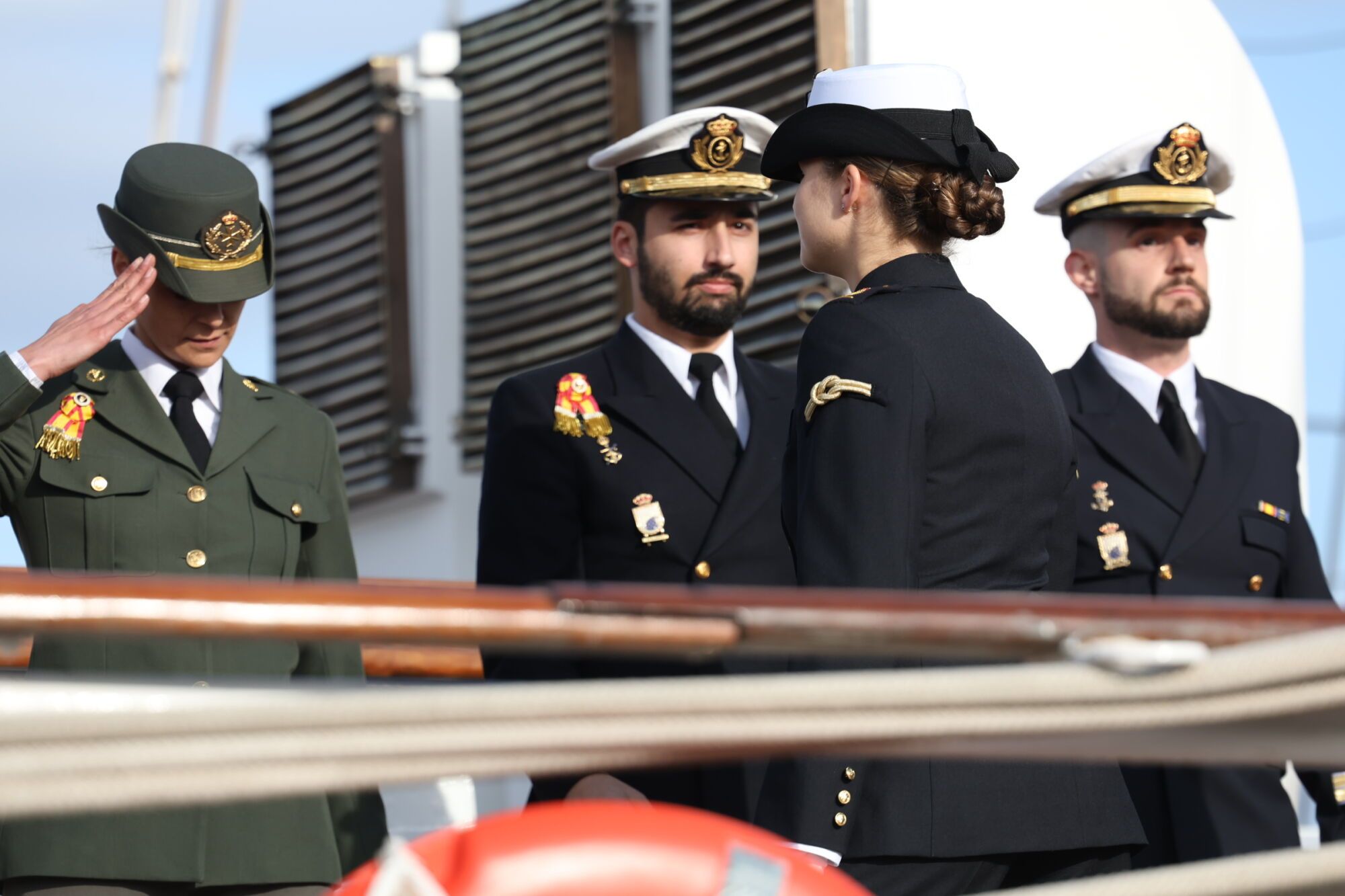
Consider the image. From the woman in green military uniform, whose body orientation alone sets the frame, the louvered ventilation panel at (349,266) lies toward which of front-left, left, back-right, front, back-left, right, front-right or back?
back

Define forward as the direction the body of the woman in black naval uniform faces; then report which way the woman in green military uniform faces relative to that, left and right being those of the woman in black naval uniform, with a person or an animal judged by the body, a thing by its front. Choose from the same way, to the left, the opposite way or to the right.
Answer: the opposite way

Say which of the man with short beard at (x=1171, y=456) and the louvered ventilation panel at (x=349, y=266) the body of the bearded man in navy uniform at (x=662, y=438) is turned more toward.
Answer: the man with short beard

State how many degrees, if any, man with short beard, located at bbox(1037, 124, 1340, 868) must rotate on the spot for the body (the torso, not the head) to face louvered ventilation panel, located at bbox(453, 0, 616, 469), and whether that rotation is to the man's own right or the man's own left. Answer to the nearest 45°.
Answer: approximately 180°

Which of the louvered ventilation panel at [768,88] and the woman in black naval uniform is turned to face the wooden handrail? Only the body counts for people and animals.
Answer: the louvered ventilation panel

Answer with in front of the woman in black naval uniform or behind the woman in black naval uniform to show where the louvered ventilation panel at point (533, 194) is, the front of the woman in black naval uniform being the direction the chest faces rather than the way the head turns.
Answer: in front

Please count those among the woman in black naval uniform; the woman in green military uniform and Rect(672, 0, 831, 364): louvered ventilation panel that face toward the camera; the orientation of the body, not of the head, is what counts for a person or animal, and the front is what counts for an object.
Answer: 2

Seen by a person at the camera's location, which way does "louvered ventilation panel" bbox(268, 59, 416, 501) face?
facing the viewer and to the left of the viewer

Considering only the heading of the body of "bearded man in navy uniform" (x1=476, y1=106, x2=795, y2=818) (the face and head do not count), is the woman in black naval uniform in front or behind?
in front

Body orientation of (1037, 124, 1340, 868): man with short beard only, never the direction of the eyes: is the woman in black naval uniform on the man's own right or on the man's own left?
on the man's own right

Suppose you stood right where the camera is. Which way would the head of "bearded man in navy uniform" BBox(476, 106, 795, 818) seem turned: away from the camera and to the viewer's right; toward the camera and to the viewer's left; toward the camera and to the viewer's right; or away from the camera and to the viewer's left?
toward the camera and to the viewer's right

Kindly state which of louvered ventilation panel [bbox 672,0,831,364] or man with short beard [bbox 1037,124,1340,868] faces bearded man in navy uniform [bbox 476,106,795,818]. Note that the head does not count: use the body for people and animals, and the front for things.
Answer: the louvered ventilation panel

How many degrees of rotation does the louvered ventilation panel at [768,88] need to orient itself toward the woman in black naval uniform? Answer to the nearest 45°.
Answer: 0° — it already faces them

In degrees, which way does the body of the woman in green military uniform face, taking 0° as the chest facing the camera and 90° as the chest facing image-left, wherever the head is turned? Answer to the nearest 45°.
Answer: approximately 0°
